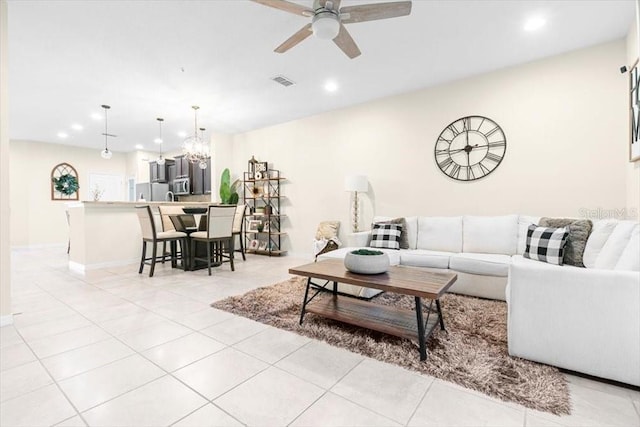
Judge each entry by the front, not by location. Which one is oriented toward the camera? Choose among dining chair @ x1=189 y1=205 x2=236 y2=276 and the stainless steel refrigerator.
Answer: the stainless steel refrigerator

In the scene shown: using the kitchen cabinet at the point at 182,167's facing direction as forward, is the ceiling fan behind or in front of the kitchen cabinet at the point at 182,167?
in front

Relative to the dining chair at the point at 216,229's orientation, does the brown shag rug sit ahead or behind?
behind

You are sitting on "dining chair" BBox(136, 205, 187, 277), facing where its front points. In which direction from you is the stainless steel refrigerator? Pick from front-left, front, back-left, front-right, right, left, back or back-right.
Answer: front-left

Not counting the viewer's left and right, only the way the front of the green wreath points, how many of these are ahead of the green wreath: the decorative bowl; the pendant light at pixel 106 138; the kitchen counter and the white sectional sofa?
4

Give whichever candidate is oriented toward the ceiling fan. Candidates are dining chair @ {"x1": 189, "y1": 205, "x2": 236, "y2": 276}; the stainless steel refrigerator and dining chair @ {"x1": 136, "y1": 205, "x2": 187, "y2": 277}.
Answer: the stainless steel refrigerator

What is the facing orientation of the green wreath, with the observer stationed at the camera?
facing the viewer

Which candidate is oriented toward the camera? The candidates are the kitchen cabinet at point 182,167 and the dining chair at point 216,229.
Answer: the kitchen cabinet

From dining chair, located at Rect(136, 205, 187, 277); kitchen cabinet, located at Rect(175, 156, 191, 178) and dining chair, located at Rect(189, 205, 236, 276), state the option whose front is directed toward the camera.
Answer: the kitchen cabinet

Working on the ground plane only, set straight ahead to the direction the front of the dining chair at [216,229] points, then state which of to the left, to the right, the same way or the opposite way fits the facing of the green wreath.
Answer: the opposite way

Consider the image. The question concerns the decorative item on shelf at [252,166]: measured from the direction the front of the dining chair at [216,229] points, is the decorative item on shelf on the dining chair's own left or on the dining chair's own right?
on the dining chair's own right

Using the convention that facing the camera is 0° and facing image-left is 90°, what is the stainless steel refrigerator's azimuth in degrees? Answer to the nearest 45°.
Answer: approximately 0°

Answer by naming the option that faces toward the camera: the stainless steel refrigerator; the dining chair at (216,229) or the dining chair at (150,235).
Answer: the stainless steel refrigerator

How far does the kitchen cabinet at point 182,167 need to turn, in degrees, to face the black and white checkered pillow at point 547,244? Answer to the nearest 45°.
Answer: approximately 45° to its left

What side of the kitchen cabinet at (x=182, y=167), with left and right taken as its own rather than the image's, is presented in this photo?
front

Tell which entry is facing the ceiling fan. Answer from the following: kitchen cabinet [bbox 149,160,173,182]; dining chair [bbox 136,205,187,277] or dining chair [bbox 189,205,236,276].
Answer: the kitchen cabinet

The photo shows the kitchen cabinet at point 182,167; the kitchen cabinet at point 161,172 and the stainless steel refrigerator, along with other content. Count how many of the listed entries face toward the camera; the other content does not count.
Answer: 3

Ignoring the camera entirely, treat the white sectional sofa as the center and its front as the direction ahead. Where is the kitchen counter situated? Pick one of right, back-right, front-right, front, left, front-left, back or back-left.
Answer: front-right

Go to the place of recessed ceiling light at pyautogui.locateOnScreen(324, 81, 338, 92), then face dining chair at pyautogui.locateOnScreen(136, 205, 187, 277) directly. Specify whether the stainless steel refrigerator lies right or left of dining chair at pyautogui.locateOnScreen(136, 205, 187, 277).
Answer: right

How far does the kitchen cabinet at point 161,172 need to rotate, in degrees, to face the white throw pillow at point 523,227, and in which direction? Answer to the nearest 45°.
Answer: approximately 45° to its left
